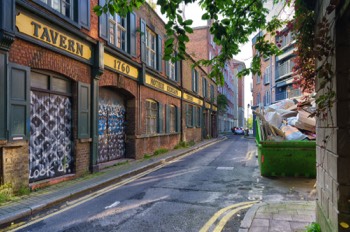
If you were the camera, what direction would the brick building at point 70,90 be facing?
facing the viewer and to the right of the viewer
